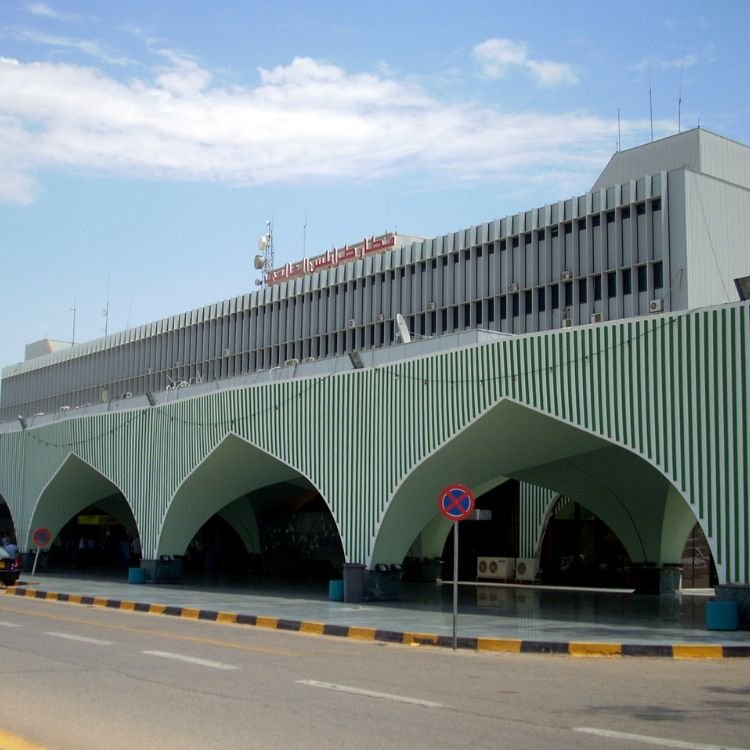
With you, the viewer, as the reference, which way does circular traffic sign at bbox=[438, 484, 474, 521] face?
facing the viewer

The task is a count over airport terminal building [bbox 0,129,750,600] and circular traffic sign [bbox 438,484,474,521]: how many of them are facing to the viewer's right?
0

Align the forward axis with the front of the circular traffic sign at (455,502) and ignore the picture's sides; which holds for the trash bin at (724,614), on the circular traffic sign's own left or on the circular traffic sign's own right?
on the circular traffic sign's own left

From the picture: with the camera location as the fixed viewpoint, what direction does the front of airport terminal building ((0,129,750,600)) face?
facing the viewer and to the left of the viewer

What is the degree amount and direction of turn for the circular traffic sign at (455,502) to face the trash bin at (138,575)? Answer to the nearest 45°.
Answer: approximately 135° to its right

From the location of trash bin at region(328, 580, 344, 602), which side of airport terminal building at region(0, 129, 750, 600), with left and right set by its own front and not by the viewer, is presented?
front

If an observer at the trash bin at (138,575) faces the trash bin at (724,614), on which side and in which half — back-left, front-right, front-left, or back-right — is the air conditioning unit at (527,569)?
front-left
